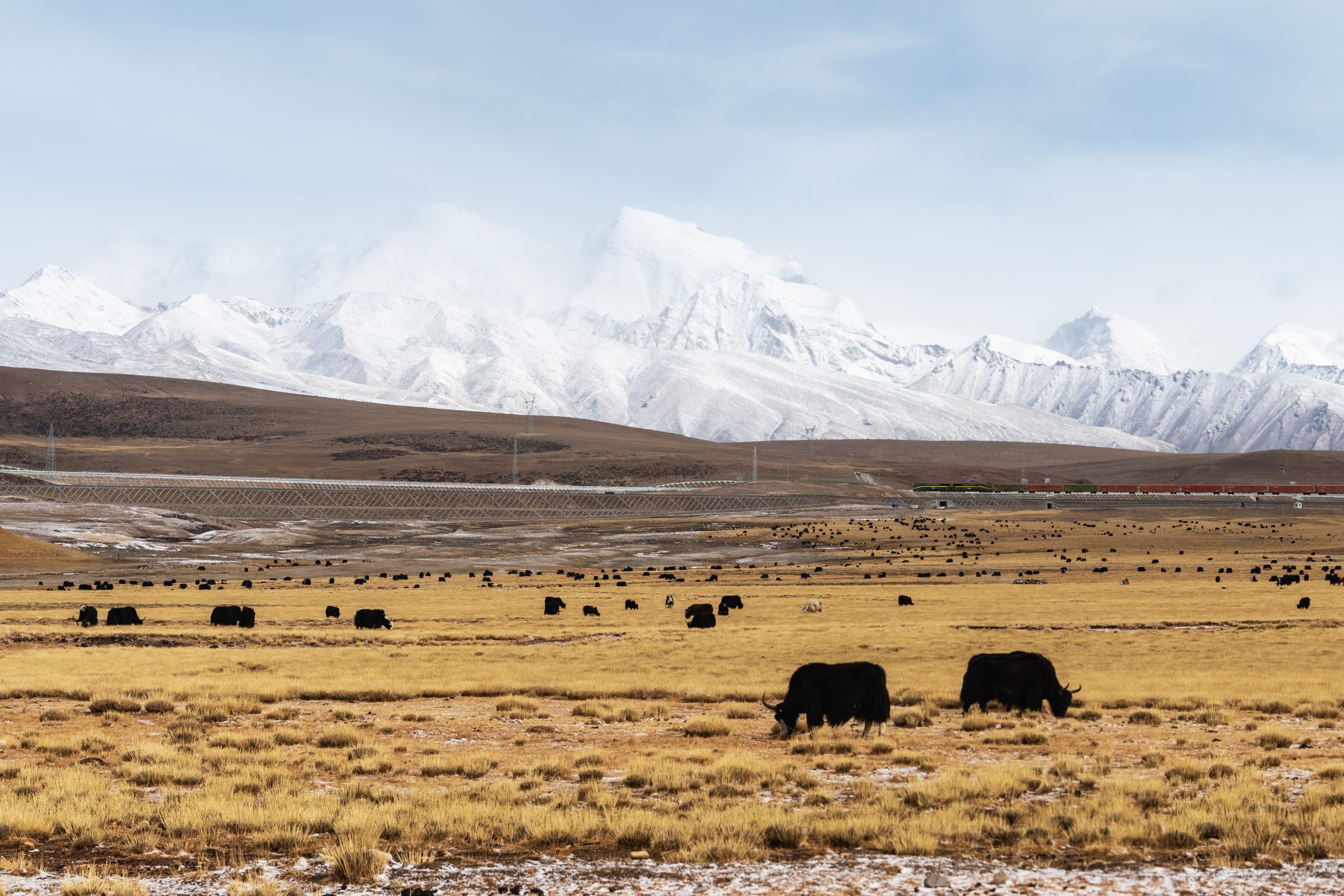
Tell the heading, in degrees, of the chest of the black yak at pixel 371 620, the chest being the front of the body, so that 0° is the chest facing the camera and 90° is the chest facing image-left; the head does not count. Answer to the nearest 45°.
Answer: approximately 270°

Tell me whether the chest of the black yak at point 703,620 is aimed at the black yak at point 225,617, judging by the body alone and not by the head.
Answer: yes

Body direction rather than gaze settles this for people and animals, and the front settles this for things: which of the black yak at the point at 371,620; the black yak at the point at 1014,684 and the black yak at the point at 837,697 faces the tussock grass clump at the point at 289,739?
the black yak at the point at 837,697

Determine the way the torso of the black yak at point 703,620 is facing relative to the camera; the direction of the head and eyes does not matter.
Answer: to the viewer's left

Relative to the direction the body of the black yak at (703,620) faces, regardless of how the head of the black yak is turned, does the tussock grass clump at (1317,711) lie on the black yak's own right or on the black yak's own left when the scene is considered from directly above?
on the black yak's own left

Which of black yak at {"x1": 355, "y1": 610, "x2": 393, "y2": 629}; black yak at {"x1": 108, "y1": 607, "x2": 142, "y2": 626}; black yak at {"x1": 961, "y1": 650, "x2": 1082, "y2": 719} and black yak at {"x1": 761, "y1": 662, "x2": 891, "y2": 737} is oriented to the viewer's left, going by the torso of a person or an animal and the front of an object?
black yak at {"x1": 761, "y1": 662, "x2": 891, "y2": 737}

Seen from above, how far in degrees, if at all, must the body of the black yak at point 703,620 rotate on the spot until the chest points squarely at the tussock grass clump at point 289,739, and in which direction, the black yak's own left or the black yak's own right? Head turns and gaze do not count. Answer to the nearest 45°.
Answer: approximately 90° to the black yak's own left

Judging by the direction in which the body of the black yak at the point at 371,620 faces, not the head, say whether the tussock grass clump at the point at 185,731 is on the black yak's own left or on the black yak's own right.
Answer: on the black yak's own right

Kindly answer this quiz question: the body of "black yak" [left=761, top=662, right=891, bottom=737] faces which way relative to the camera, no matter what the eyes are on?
to the viewer's left

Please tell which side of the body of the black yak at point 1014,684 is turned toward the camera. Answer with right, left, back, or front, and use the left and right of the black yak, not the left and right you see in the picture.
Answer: right
